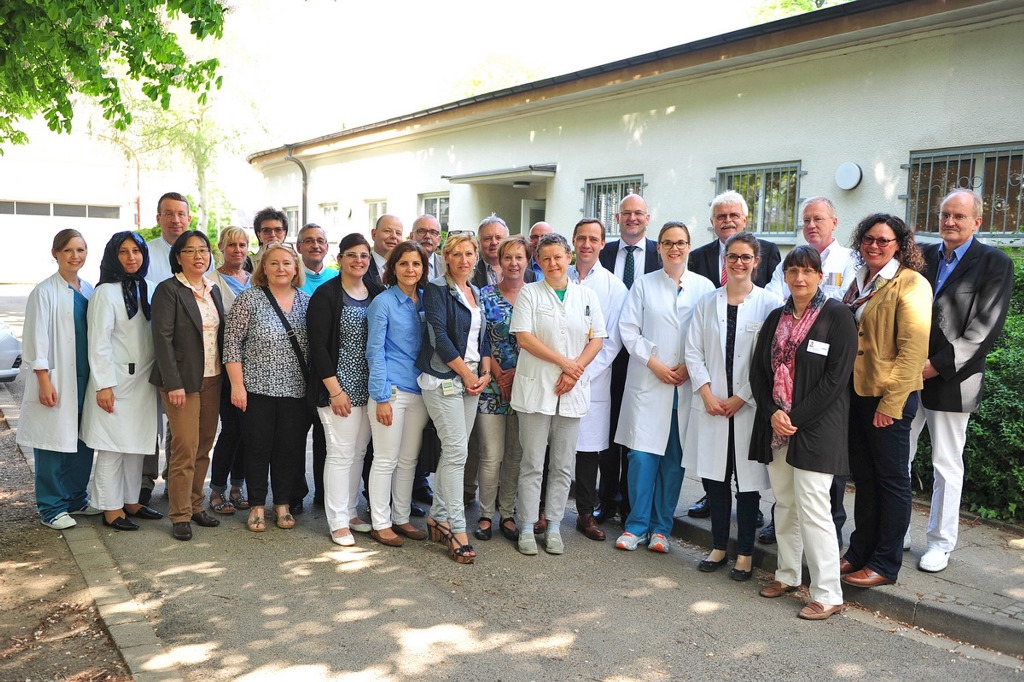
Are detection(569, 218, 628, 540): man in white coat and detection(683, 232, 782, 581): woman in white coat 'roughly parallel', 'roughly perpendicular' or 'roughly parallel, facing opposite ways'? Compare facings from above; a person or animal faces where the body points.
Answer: roughly parallel

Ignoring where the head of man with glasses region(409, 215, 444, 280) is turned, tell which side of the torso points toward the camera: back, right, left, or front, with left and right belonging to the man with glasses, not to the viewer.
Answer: front

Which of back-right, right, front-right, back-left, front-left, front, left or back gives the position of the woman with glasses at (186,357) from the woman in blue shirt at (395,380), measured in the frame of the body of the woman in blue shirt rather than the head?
back-right

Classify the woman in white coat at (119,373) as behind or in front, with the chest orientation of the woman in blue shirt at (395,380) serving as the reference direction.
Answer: behind

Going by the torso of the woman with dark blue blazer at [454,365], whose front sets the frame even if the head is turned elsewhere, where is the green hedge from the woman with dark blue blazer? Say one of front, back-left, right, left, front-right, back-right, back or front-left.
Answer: front-left

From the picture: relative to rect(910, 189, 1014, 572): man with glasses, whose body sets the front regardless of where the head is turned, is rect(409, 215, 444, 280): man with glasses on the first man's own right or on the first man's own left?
on the first man's own right

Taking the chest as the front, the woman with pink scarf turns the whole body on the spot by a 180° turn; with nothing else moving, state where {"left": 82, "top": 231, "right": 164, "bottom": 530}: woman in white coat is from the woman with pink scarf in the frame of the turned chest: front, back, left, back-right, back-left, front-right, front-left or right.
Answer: back-left

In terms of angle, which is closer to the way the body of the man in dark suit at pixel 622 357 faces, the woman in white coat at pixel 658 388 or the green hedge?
the woman in white coat

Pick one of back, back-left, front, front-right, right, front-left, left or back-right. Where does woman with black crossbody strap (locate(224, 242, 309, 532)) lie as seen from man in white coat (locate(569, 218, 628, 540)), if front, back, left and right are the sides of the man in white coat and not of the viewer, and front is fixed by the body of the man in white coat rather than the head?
right

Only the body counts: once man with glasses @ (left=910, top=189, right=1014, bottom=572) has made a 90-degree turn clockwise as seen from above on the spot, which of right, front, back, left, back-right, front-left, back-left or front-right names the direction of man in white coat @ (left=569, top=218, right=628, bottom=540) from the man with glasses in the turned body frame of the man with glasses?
front-left

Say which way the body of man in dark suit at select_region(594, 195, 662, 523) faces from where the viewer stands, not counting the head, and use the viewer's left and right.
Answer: facing the viewer

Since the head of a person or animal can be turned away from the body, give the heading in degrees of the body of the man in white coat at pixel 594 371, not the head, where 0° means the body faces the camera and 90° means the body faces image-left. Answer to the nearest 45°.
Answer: approximately 0°

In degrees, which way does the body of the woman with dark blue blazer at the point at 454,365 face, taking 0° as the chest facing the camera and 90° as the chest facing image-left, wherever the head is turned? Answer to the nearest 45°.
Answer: approximately 315°

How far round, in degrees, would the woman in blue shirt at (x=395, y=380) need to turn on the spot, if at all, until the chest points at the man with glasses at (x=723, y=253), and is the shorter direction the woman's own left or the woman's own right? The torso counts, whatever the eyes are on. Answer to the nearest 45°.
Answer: approximately 45° to the woman's own left

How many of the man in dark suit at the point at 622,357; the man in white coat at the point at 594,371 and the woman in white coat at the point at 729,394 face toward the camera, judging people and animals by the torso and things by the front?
3
